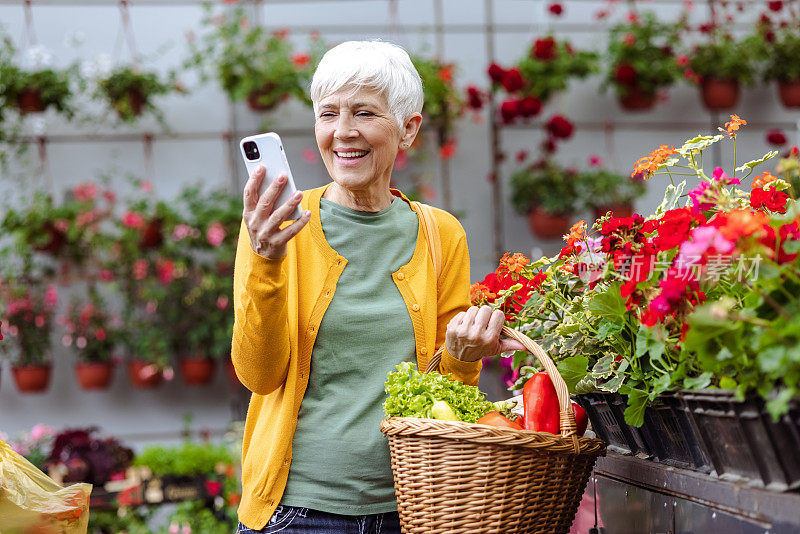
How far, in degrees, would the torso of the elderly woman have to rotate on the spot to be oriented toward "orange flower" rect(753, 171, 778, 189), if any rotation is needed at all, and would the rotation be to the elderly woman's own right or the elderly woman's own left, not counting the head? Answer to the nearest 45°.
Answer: approximately 90° to the elderly woman's own left

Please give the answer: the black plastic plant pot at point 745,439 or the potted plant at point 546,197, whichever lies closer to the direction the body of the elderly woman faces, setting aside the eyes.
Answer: the black plastic plant pot

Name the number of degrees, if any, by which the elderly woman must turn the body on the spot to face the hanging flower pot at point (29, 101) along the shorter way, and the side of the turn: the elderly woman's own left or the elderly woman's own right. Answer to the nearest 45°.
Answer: approximately 135° to the elderly woman's own right

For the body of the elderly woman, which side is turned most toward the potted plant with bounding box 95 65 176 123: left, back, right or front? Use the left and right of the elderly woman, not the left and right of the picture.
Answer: back

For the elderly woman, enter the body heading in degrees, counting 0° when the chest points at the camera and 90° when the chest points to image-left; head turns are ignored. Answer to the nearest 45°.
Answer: approximately 0°

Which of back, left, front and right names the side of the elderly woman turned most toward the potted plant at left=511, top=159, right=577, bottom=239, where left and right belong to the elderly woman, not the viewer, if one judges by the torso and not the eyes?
back

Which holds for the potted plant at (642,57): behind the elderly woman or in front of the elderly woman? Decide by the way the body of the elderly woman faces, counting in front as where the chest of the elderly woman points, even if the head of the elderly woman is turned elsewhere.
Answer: behind

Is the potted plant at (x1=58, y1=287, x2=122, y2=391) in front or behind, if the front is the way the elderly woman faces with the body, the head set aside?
behind

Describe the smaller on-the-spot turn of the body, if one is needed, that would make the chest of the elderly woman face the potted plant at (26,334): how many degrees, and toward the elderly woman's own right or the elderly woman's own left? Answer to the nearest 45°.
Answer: approximately 135° to the elderly woman's own right

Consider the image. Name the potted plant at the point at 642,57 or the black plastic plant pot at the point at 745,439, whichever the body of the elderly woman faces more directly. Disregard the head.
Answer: the black plastic plant pot
